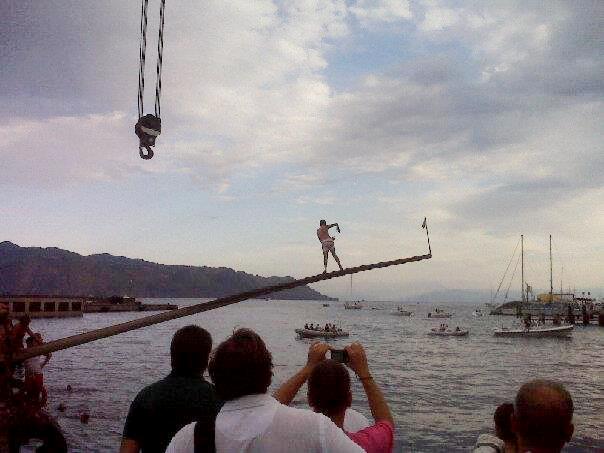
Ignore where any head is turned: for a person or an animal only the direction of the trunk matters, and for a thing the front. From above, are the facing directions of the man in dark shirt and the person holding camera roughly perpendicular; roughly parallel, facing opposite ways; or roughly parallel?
roughly parallel

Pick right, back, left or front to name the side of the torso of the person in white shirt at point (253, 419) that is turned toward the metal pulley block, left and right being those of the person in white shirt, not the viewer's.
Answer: front

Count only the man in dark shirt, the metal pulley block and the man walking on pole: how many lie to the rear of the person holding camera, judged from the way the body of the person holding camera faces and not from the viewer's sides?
0

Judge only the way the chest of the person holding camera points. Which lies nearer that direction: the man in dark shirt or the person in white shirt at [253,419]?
the man in dark shirt

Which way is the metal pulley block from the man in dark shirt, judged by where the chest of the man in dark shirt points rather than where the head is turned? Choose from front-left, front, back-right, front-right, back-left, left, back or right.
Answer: front

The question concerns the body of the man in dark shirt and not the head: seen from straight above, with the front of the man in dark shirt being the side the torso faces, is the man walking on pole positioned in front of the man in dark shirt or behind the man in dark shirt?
in front

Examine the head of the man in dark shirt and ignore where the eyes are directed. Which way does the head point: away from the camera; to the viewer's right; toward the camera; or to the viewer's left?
away from the camera

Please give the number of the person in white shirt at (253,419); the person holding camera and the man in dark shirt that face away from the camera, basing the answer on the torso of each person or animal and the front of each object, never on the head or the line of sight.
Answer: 3

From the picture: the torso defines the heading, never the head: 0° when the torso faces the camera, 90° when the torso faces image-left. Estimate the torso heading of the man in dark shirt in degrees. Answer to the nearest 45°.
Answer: approximately 180°

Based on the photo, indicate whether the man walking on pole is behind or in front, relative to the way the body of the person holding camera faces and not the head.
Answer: in front

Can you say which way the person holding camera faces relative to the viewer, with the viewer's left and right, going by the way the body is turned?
facing away from the viewer

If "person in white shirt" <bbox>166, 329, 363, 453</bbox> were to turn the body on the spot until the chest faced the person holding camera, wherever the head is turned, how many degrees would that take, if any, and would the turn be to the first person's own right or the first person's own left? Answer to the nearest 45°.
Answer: approximately 45° to the first person's own right

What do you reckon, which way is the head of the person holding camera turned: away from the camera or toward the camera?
away from the camera

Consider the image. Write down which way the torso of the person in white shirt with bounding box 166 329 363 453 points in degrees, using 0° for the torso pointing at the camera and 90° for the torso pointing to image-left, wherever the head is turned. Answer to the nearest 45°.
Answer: approximately 180°

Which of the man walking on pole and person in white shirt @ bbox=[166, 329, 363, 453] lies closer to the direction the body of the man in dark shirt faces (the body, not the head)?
the man walking on pole

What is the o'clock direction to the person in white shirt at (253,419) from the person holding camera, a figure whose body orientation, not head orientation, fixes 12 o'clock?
The person in white shirt is roughly at 7 o'clock from the person holding camera.
